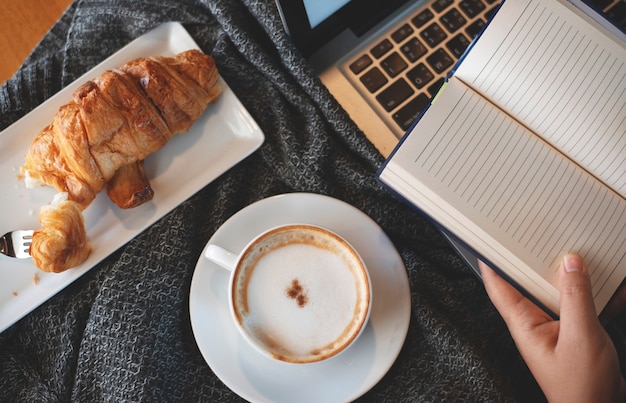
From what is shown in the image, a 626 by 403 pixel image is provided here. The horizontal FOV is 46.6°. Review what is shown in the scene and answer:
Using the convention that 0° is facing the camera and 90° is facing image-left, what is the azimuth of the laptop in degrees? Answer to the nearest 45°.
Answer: approximately 315°

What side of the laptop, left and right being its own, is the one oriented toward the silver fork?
right
